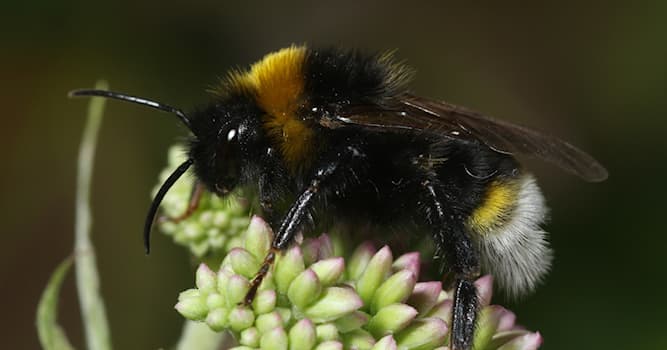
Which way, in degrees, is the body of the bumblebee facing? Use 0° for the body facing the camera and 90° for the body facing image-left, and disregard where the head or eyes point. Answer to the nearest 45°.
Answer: approximately 90°
